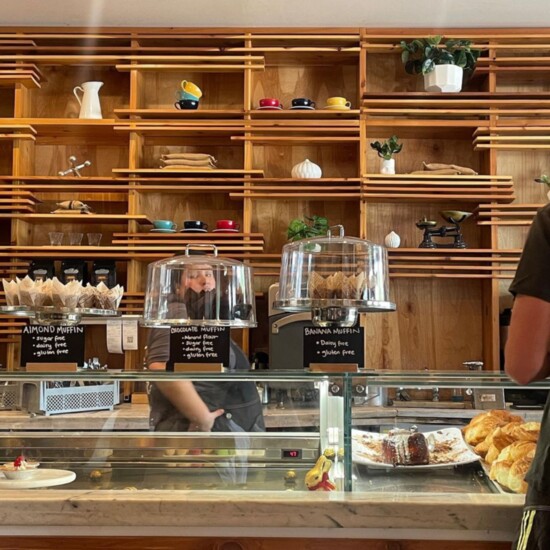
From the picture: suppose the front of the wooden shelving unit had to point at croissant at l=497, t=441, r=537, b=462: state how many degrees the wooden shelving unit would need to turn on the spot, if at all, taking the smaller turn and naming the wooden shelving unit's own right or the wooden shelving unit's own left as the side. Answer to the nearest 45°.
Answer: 0° — it already faces it

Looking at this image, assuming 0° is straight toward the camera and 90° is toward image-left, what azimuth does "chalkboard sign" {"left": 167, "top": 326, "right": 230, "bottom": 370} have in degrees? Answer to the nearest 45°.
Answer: approximately 0°

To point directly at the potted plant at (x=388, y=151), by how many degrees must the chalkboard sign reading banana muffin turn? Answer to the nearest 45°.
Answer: approximately 180°

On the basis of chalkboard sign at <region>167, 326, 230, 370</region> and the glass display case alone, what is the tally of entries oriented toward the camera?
2

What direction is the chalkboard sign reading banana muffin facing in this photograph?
toward the camera

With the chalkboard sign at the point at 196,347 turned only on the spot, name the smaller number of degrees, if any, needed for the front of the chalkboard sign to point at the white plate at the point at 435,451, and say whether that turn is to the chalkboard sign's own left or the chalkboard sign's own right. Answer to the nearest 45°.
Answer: approximately 90° to the chalkboard sign's own left

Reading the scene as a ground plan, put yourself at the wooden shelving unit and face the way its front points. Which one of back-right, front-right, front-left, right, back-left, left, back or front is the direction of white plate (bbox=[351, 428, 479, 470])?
front

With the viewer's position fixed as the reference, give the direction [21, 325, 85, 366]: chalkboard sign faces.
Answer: facing the viewer

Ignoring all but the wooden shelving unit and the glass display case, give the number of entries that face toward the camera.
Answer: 2

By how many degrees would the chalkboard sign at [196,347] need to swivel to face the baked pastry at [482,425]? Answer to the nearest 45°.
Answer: approximately 90° to its left

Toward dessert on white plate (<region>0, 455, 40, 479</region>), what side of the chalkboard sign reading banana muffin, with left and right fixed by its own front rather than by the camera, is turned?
right

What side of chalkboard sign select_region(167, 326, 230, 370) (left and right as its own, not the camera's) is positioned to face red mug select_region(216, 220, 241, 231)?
back

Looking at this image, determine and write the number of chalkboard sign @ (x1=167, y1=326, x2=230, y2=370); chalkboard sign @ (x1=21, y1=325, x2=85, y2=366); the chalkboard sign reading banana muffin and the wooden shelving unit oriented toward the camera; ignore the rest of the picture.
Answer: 4

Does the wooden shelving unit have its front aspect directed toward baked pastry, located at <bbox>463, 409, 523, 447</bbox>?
yes

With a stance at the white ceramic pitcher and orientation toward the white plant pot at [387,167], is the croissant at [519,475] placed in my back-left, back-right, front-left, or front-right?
front-right

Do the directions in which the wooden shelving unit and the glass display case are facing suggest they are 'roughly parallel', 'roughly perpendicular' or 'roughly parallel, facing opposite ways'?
roughly parallel
